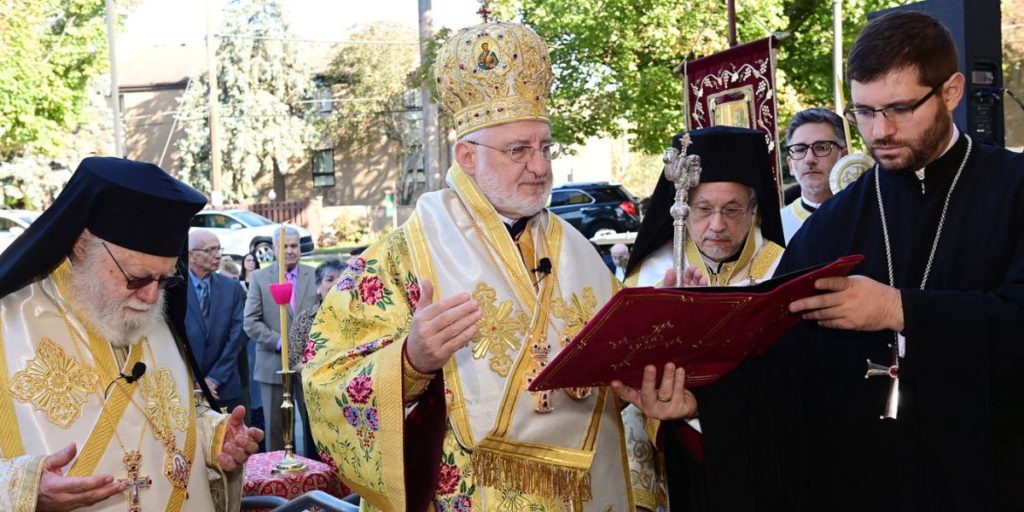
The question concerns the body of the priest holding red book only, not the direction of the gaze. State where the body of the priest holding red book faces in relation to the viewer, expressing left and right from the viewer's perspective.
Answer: facing the viewer and to the left of the viewer

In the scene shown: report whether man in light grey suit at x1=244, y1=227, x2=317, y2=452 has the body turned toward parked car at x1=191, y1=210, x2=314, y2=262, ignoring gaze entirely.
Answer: no

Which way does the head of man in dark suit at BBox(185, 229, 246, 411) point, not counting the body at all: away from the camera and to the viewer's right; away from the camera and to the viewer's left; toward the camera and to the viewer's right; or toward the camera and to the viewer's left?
toward the camera and to the viewer's right

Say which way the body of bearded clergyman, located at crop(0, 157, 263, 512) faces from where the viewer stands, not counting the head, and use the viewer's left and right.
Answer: facing the viewer and to the right of the viewer

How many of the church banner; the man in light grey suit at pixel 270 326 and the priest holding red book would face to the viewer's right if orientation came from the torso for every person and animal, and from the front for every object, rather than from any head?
0

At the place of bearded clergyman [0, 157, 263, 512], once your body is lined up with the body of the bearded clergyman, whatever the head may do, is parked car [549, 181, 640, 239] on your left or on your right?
on your left

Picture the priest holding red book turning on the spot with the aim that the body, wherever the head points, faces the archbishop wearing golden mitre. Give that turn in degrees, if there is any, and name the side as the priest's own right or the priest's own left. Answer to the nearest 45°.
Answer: approximately 45° to the priest's own right

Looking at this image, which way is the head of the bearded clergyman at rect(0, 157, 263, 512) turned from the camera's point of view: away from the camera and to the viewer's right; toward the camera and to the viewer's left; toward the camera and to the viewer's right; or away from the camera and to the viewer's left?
toward the camera and to the viewer's right

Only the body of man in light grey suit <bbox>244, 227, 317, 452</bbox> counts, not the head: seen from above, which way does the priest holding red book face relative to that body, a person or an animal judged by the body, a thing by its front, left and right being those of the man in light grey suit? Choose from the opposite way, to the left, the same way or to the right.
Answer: to the right

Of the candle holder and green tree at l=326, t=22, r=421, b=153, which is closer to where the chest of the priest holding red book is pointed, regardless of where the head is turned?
the candle holder

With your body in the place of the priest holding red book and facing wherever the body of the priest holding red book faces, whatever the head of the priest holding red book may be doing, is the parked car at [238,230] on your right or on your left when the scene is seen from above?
on your right

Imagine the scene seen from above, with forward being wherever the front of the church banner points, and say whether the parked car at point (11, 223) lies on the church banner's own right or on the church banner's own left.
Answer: on the church banner's own right

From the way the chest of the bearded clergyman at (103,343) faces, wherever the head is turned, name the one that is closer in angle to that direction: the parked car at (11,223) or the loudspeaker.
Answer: the loudspeaker

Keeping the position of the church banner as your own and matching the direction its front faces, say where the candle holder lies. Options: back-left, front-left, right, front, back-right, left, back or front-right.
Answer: front

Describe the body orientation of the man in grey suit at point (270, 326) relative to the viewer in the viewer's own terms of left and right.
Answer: facing the viewer

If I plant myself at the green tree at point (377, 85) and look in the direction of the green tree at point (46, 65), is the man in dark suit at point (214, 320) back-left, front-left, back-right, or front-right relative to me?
front-left

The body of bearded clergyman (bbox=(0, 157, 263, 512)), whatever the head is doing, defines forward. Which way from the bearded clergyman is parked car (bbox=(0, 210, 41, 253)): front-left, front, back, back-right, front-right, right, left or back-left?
back-left
